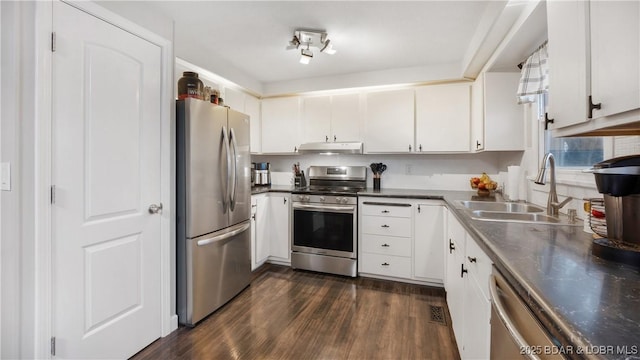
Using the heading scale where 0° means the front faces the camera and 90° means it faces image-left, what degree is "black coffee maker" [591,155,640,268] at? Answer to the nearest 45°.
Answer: approximately 45°

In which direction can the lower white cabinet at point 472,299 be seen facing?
to the viewer's left

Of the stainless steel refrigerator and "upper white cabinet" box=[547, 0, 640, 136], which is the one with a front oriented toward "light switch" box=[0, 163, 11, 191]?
the upper white cabinet

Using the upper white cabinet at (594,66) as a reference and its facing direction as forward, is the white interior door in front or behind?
in front

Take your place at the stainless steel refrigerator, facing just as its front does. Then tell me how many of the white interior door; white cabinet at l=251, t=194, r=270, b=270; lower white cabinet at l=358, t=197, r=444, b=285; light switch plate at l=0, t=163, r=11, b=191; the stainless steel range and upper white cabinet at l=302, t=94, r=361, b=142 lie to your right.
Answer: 2

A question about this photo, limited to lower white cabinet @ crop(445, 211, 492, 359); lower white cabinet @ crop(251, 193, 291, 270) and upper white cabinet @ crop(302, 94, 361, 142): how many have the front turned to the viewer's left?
1

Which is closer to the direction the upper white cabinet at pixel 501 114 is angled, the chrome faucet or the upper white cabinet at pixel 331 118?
the upper white cabinet

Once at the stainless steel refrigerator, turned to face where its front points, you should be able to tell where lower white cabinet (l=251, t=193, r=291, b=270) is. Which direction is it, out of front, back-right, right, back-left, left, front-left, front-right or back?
left

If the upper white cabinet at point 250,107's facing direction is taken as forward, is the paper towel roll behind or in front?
in front

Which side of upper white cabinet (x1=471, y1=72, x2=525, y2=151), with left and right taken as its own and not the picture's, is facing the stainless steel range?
front

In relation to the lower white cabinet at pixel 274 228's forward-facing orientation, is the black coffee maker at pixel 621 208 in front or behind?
in front

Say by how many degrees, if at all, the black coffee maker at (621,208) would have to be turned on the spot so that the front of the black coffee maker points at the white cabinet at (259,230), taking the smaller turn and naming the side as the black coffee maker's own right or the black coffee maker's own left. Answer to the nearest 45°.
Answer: approximately 45° to the black coffee maker's own right

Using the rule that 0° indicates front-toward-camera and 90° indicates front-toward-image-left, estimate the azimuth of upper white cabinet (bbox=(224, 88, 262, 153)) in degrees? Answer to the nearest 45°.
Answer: approximately 315°

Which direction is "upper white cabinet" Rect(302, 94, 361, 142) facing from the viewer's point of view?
toward the camera

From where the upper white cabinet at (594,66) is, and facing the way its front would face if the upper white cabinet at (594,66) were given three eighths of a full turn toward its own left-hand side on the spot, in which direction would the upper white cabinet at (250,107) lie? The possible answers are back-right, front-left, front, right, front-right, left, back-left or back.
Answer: back

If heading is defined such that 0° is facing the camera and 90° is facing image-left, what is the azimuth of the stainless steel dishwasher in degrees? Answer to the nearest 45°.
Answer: approximately 45°

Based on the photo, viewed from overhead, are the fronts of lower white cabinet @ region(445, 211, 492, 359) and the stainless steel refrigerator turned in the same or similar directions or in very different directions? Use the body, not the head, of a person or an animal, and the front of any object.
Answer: very different directions
